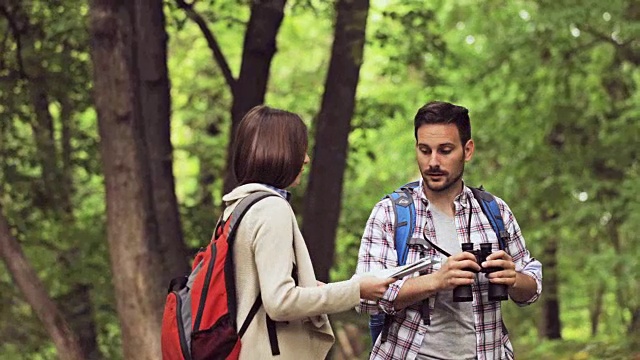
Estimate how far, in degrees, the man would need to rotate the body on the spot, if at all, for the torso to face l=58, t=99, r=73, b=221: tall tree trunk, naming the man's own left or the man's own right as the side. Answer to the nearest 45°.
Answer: approximately 135° to the man's own right

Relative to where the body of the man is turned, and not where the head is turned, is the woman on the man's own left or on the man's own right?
on the man's own right

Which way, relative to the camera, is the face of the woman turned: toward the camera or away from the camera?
away from the camera

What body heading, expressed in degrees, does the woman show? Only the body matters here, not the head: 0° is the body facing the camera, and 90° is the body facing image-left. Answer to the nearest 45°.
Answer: approximately 270°

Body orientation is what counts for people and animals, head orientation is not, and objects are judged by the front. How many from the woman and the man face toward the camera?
1

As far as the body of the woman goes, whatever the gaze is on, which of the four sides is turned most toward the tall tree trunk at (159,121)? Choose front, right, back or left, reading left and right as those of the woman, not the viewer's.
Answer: left
